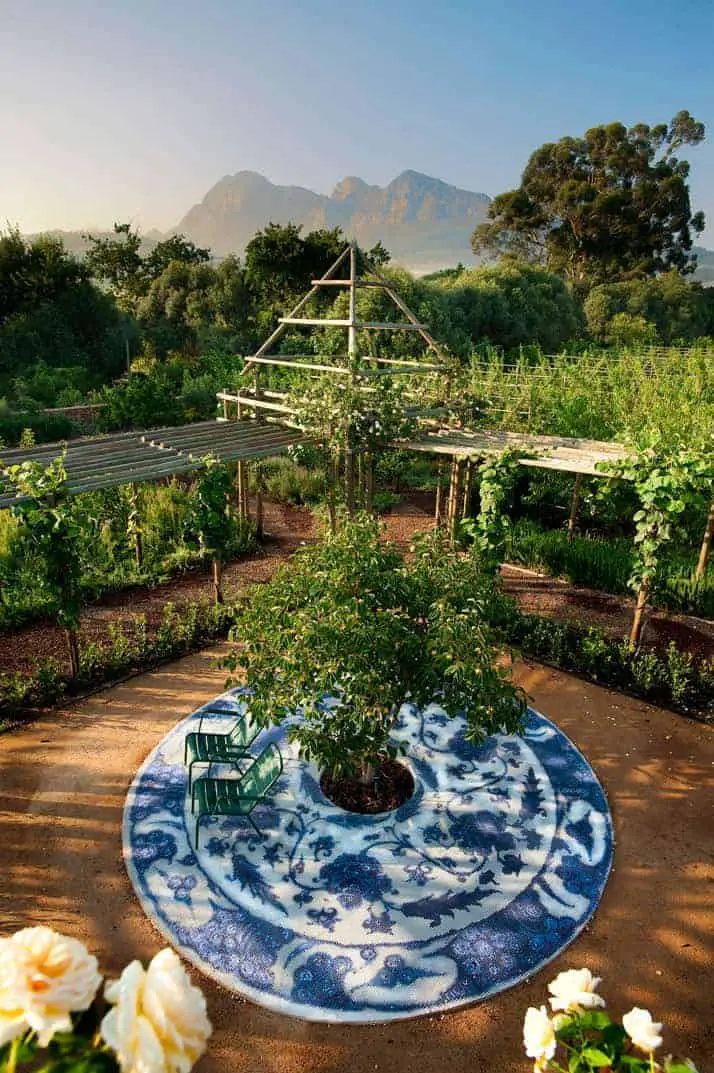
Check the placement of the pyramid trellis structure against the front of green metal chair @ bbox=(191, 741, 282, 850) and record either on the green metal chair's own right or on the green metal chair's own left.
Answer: on the green metal chair's own right

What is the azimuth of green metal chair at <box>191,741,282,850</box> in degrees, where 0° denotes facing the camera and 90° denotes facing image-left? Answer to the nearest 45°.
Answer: approximately 90°

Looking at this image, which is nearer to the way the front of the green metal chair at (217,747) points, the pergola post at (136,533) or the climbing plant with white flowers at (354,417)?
the pergola post

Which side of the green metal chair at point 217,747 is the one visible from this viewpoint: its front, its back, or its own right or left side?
left

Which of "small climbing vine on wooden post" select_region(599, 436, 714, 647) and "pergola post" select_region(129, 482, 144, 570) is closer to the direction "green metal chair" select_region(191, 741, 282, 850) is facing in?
the pergola post

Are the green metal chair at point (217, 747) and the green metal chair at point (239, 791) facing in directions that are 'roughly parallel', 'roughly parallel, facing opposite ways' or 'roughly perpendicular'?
roughly parallel

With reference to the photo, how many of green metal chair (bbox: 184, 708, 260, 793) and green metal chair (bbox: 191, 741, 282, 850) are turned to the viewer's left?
2
